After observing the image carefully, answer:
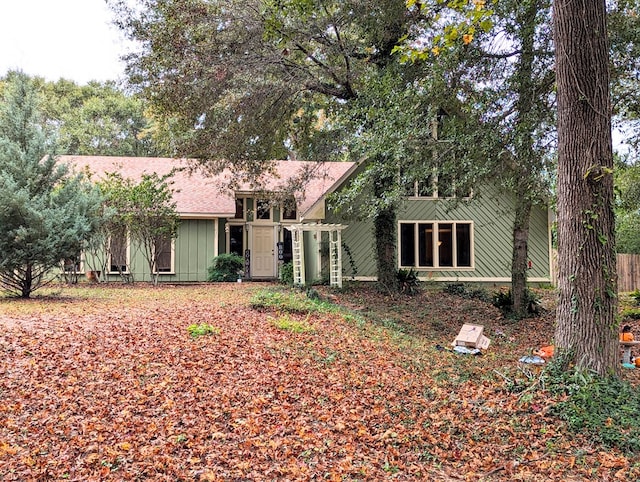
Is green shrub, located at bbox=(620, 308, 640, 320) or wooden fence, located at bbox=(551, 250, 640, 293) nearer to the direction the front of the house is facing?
the green shrub

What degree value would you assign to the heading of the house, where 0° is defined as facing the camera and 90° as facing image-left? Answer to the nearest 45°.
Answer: approximately 0°

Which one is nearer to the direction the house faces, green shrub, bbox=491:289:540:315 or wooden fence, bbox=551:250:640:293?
the green shrub

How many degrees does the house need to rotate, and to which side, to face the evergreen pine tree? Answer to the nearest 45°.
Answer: approximately 45° to its right

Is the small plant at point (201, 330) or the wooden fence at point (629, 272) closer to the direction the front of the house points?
the small plant

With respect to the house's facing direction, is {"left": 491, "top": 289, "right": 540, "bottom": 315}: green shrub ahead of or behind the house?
ahead

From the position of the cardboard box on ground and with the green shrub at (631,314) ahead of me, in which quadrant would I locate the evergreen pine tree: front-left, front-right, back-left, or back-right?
back-left

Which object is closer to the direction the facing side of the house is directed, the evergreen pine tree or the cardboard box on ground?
the cardboard box on ground

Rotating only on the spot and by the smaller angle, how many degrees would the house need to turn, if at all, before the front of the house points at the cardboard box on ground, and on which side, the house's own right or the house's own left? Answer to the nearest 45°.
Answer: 0° — it already faces it

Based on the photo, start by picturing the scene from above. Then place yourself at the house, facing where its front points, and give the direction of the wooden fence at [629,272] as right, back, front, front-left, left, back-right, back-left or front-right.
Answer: left

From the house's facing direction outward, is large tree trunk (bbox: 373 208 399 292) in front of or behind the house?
in front

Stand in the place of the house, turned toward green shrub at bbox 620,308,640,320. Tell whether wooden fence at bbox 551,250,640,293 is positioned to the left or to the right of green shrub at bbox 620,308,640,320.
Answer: left
